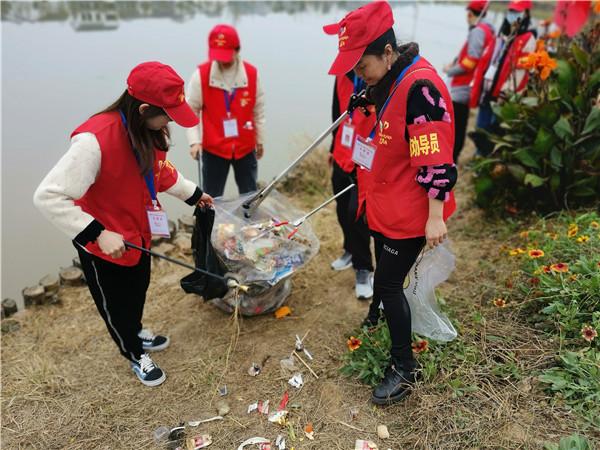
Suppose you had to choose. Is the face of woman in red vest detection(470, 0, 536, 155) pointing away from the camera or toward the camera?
toward the camera

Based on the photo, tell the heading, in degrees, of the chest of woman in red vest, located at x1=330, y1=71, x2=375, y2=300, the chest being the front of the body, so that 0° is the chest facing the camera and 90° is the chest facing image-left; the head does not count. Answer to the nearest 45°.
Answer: approximately 45°

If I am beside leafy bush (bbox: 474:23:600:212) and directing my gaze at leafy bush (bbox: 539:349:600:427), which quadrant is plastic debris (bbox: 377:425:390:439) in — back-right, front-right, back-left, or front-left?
front-right

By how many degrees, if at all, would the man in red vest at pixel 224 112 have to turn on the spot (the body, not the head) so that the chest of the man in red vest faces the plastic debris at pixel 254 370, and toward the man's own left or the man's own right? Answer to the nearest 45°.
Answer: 0° — they already face it

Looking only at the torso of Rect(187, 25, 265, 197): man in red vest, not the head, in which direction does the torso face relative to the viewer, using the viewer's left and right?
facing the viewer

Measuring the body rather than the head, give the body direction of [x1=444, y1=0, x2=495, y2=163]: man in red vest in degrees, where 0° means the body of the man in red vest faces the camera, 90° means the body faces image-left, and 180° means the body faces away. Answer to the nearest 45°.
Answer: approximately 90°

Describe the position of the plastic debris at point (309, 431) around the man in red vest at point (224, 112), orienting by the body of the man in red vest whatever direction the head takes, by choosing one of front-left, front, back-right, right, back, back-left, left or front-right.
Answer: front

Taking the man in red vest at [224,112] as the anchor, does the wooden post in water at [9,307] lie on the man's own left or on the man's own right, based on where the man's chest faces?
on the man's own right

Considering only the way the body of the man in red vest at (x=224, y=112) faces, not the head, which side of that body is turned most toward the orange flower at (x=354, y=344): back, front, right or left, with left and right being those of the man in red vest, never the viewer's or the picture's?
front

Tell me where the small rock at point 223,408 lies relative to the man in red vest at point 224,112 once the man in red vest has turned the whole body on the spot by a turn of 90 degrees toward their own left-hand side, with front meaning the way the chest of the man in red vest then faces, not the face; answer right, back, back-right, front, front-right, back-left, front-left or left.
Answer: right

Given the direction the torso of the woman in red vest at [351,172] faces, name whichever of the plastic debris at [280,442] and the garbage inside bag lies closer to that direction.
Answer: the garbage inside bag
